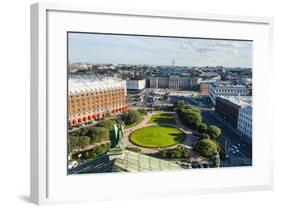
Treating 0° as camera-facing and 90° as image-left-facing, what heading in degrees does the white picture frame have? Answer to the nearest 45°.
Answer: approximately 315°
